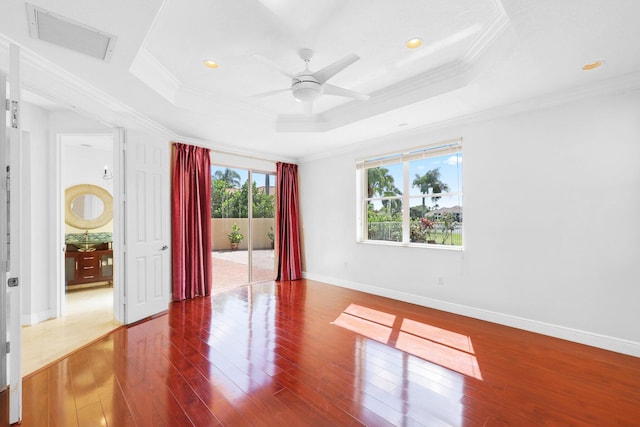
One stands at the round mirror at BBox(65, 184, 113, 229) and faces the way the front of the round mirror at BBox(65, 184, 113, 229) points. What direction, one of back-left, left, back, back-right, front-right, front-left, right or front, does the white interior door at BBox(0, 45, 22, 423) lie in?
front

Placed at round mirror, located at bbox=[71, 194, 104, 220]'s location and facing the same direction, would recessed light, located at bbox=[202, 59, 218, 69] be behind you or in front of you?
in front

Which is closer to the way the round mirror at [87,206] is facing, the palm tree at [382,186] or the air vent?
the air vent

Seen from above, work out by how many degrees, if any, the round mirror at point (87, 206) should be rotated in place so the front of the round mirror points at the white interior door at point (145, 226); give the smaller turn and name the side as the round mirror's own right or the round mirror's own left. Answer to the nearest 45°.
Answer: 0° — it already faces it

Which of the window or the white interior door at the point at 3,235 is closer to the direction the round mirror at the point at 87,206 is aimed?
the white interior door

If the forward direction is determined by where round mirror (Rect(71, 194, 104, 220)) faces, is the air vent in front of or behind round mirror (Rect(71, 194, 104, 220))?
in front

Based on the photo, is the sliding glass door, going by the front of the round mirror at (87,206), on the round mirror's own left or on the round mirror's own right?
on the round mirror's own left

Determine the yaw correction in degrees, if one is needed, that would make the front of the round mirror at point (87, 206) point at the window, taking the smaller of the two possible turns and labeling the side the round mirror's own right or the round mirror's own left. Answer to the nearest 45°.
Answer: approximately 45° to the round mirror's own left

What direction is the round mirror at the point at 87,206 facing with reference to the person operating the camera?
facing the viewer

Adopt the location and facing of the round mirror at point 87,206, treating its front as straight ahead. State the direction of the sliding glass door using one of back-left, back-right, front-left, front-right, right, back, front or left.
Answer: front-left

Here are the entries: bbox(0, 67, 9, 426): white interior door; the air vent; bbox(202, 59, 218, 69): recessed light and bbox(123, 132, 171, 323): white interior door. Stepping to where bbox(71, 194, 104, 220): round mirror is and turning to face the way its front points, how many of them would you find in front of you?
4

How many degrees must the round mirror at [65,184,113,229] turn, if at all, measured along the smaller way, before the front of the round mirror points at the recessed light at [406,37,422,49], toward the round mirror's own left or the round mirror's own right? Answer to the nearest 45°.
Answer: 0° — it already faces it

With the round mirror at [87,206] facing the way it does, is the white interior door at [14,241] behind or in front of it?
in front

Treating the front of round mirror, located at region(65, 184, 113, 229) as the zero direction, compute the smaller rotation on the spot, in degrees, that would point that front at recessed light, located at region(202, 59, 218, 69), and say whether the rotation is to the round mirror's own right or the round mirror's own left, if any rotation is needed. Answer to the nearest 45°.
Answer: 0° — it already faces it
